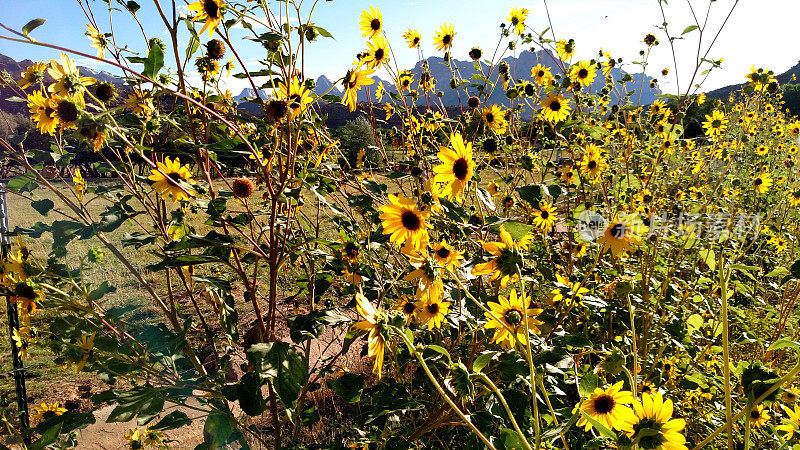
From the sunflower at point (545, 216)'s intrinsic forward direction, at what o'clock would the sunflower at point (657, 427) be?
the sunflower at point (657, 427) is roughly at 12 o'clock from the sunflower at point (545, 216).

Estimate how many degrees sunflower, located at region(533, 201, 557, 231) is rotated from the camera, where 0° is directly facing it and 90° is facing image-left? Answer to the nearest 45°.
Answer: approximately 0°

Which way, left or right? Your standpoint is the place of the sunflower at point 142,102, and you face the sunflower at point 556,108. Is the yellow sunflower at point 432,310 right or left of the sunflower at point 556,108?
right

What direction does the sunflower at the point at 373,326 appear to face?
to the viewer's left

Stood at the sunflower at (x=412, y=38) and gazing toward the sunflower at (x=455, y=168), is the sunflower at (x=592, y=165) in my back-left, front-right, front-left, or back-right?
front-left

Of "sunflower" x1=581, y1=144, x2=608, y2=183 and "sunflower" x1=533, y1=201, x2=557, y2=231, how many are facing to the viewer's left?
0

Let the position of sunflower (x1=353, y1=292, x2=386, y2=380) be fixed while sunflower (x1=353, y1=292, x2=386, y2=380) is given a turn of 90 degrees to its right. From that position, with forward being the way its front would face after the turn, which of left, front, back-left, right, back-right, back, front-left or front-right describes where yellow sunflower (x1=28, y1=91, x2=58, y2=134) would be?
front-left

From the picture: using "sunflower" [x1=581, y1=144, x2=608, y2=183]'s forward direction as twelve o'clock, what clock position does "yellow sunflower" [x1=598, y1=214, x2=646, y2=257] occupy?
The yellow sunflower is roughly at 12 o'clock from the sunflower.

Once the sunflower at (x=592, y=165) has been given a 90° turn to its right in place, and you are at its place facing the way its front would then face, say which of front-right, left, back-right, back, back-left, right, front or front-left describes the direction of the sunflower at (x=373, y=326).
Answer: left

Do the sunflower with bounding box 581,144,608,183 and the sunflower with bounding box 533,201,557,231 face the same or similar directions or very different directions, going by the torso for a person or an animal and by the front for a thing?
same or similar directions

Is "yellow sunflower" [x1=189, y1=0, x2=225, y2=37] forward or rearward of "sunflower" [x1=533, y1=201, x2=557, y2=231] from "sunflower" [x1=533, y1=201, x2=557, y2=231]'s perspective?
forward
